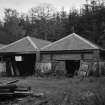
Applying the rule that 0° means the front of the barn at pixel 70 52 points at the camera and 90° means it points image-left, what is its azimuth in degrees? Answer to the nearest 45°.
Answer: approximately 0°

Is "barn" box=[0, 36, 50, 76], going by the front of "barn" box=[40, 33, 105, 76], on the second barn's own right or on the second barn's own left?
on the second barn's own right
